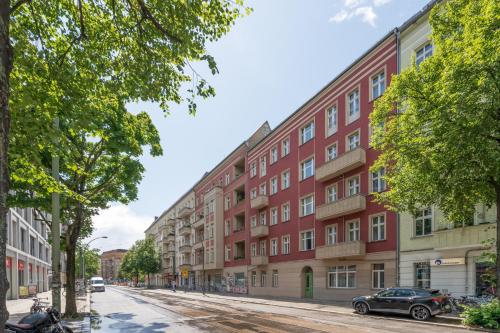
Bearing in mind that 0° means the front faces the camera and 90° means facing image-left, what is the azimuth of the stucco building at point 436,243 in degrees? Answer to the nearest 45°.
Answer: approximately 45°

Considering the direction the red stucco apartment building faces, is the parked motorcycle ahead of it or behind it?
ahead

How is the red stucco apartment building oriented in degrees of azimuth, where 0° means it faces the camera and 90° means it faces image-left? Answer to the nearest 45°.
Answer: approximately 45°

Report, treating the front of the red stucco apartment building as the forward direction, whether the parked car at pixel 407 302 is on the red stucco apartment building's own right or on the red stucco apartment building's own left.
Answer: on the red stucco apartment building's own left

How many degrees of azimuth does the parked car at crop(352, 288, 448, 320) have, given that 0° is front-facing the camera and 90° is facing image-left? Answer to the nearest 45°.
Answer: approximately 135°

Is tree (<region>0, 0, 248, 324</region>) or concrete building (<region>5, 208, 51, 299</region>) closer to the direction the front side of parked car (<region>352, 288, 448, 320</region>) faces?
the concrete building

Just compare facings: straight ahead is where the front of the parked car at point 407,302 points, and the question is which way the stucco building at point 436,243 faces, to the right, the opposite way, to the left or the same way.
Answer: to the left

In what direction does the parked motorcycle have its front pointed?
to the viewer's right

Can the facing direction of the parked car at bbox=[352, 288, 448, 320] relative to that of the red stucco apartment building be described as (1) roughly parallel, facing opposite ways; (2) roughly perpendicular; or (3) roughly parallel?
roughly perpendicular
